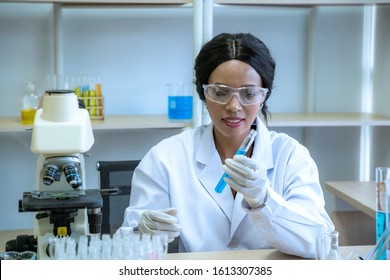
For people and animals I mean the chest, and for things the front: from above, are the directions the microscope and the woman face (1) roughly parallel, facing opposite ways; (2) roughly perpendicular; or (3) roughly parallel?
roughly parallel

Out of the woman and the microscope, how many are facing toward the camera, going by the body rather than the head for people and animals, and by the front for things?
2

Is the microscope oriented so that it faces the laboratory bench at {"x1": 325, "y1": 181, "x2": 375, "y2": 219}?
no

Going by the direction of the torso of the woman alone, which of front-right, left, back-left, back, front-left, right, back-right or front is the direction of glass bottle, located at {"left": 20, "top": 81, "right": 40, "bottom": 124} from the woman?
back-right

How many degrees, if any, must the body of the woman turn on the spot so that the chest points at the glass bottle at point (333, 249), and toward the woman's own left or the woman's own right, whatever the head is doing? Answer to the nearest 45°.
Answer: approximately 45° to the woman's own left

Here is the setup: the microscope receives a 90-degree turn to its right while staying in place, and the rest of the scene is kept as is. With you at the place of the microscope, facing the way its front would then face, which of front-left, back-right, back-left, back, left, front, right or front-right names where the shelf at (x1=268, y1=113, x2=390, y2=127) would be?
back-right

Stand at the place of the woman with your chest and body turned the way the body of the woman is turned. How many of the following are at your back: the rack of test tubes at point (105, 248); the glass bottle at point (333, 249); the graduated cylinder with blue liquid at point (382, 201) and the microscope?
0

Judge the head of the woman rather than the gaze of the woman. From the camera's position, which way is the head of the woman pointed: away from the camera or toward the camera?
toward the camera

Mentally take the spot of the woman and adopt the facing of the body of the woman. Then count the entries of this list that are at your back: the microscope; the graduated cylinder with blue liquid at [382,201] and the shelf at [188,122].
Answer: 1

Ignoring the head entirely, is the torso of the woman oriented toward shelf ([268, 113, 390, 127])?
no

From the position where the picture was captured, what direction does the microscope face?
facing the viewer

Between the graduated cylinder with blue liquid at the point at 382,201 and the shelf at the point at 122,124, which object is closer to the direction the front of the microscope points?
the graduated cylinder with blue liquid

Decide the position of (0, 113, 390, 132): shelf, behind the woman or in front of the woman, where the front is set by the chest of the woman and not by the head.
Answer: behind

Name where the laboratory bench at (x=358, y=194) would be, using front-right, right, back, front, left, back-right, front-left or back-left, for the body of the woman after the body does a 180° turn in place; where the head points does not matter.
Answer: front-right
